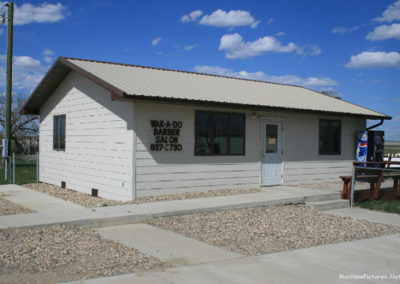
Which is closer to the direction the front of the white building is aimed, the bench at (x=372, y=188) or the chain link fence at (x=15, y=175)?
the bench

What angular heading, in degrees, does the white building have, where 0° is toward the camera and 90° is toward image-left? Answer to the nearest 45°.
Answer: approximately 315°

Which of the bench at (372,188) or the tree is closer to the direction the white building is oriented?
the bench

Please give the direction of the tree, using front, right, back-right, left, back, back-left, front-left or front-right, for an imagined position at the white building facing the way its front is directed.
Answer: back

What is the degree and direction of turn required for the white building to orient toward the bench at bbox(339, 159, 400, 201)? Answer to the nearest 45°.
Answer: approximately 45° to its left

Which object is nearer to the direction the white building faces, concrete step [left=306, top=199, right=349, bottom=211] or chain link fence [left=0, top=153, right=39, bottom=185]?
the concrete step

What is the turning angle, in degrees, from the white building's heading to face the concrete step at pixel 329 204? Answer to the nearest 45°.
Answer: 0° — it already faces it

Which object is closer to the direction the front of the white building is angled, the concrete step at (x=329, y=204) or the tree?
the concrete step
